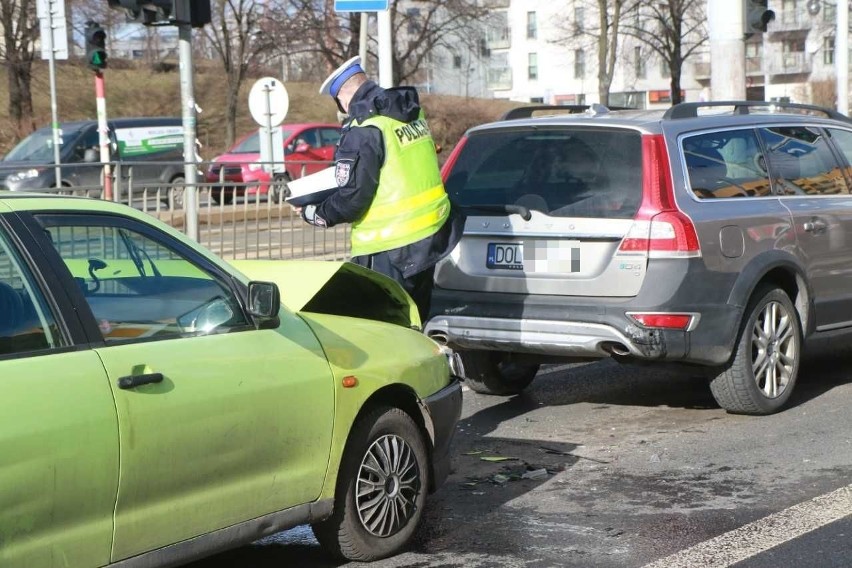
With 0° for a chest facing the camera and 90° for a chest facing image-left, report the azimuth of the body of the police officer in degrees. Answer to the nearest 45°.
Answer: approximately 135°

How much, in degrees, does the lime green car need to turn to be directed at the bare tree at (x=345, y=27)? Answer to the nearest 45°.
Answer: approximately 45° to its left

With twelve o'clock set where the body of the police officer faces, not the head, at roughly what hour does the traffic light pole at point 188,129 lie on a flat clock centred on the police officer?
The traffic light pole is roughly at 1 o'clock from the police officer.

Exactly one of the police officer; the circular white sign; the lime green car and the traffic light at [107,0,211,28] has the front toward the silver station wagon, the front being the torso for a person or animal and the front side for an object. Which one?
the lime green car

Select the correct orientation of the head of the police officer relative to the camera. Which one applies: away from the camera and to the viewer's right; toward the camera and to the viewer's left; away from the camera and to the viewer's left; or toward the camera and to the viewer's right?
away from the camera and to the viewer's left

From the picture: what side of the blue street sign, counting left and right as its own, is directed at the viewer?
front

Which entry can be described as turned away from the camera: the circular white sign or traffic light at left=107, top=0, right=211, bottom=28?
the circular white sign

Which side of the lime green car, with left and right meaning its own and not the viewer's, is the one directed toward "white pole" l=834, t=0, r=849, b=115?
front

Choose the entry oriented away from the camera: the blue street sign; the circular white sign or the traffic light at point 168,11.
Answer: the circular white sign

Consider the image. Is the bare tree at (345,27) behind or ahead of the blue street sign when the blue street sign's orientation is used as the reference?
behind

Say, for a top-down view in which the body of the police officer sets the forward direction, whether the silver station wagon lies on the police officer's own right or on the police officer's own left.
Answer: on the police officer's own right

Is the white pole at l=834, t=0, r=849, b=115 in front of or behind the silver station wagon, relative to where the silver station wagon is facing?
in front

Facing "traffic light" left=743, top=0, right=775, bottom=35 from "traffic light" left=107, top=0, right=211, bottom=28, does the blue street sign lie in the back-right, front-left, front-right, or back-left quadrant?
front-right

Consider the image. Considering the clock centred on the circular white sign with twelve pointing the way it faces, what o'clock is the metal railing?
The metal railing is roughly at 6 o'clock from the circular white sign.
